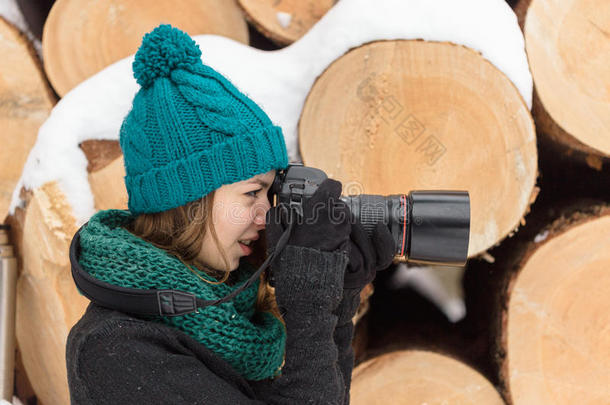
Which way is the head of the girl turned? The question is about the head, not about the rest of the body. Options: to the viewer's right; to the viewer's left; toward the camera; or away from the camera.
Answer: to the viewer's right

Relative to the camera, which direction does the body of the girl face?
to the viewer's right

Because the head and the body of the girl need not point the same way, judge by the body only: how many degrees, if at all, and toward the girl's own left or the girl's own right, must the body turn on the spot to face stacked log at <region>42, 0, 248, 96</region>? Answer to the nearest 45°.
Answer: approximately 90° to the girl's own left
